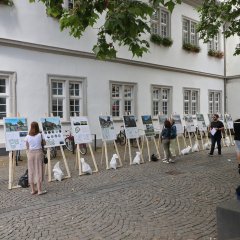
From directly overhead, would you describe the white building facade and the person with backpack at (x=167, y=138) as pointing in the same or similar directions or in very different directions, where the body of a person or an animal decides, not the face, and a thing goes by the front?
very different directions

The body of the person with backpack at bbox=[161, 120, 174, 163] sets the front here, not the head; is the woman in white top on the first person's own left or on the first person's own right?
on the first person's own left

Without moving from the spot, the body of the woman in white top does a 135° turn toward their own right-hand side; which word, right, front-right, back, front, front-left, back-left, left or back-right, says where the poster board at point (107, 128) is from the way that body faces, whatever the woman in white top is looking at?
left

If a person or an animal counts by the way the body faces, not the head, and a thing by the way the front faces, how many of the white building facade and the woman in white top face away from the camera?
1

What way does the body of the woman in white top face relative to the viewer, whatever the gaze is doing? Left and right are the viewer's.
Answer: facing away from the viewer

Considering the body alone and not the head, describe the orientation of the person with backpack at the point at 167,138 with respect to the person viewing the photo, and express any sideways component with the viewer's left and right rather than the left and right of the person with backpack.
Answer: facing away from the viewer and to the left of the viewer

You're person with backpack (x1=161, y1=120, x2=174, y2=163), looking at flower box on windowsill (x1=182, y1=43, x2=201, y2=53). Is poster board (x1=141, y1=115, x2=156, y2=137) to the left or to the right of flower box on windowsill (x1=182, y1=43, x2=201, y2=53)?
left

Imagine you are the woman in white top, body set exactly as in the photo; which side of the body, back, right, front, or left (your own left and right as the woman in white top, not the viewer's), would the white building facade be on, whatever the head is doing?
front

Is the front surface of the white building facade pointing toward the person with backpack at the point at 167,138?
yes

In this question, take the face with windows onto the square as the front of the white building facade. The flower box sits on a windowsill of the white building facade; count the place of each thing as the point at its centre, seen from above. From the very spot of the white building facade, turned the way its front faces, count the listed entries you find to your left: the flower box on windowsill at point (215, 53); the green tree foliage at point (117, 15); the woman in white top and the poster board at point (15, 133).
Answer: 1

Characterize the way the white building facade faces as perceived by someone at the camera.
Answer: facing the viewer and to the right of the viewer

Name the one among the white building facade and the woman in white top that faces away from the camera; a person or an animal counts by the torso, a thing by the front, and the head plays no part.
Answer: the woman in white top
